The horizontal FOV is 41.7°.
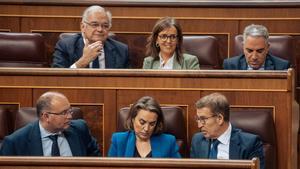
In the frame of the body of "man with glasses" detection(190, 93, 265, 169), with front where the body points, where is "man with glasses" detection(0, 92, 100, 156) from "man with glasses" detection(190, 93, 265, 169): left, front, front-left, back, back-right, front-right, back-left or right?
front-right

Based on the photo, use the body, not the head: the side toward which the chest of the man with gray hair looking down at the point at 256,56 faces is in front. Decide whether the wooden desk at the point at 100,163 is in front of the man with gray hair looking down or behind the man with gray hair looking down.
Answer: in front

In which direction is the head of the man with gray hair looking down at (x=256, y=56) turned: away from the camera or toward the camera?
toward the camera

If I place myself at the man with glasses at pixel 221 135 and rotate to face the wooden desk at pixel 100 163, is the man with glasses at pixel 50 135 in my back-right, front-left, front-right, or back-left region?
front-right

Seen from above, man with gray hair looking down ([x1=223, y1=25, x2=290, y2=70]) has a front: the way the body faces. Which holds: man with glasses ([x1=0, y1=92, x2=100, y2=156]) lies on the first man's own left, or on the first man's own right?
on the first man's own right

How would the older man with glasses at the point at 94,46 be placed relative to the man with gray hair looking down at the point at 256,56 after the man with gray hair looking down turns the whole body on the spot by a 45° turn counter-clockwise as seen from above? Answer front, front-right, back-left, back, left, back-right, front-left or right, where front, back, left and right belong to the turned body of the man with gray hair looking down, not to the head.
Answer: back-right

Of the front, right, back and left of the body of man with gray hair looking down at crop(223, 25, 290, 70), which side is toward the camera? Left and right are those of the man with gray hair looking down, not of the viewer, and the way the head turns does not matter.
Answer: front

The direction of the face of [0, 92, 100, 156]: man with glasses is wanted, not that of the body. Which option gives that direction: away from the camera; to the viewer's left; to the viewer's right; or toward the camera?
to the viewer's right

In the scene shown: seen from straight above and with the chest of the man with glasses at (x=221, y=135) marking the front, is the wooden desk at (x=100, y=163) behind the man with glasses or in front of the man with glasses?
in front

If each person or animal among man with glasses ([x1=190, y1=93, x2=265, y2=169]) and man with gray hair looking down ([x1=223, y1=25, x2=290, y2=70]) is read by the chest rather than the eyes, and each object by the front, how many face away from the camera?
0
